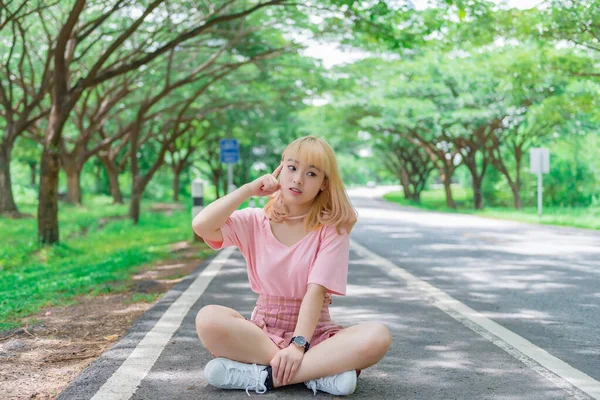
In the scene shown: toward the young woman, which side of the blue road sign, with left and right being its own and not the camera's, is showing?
front

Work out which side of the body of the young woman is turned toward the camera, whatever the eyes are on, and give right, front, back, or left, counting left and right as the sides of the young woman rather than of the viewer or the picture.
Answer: front

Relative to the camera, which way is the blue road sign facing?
toward the camera

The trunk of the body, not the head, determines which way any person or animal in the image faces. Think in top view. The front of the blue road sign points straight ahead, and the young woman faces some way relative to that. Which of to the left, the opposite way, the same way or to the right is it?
the same way

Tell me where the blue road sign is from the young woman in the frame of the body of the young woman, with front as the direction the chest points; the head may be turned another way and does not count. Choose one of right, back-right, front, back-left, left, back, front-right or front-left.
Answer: back

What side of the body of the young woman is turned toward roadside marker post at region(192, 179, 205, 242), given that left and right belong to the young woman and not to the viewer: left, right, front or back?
back

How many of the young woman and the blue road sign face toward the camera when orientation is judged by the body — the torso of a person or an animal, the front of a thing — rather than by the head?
2
